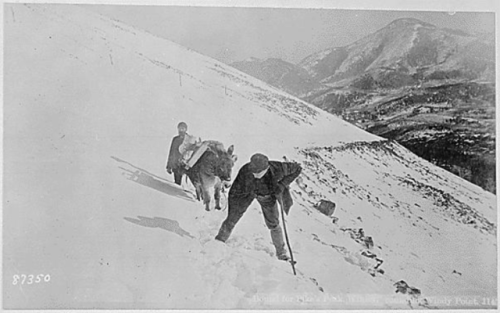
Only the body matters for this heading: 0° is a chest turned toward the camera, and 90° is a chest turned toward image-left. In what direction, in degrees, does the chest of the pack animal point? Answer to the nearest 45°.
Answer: approximately 315°

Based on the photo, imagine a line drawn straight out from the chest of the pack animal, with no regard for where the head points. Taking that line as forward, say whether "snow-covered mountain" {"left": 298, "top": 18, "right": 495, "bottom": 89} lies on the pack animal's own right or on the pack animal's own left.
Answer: on the pack animal's own left
